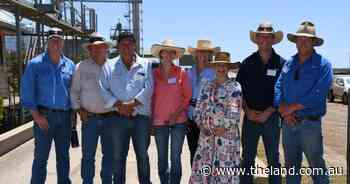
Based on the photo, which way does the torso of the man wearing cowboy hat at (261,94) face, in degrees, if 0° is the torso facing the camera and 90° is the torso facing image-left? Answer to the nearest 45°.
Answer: approximately 0°

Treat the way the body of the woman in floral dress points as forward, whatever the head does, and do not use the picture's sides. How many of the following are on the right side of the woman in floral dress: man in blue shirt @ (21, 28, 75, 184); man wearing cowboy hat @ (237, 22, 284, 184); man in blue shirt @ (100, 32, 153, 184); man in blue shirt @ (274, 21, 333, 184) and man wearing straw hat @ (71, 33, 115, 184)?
3

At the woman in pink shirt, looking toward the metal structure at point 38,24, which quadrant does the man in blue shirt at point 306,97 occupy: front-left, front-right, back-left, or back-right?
back-right

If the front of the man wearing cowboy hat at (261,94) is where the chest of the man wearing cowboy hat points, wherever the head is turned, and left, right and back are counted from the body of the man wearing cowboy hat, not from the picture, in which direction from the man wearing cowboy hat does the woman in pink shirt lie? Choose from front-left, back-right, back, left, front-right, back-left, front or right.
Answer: right

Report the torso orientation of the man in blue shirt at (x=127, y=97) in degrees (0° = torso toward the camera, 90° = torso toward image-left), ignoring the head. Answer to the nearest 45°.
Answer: approximately 0°

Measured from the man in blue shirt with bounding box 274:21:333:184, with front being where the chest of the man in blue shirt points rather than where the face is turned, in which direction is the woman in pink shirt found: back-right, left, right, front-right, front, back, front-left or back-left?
front-right

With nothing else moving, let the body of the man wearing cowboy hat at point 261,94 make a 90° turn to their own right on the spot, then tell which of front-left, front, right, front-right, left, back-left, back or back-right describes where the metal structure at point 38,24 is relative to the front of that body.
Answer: front-right

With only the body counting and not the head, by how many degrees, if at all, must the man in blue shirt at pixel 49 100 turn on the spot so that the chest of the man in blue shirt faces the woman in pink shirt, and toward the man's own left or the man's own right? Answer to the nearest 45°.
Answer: approximately 90° to the man's own left

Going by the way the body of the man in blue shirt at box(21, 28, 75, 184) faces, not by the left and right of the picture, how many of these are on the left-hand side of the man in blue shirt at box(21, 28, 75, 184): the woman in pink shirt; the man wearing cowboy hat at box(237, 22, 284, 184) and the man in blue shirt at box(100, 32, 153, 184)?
3

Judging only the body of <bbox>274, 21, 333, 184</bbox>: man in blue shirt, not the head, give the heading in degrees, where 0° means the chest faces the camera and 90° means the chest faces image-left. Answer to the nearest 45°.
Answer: approximately 45°
